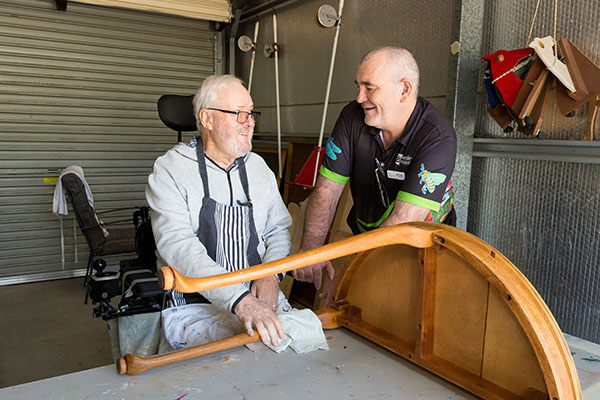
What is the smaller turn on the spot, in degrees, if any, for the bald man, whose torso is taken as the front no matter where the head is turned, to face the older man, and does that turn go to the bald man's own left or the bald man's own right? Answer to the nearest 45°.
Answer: approximately 45° to the bald man's own right

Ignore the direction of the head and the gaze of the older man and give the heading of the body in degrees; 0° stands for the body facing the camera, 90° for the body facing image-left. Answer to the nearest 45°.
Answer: approximately 315°

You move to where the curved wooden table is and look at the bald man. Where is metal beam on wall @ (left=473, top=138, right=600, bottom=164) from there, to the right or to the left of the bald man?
right

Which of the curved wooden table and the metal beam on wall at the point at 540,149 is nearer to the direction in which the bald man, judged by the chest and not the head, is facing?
the curved wooden table

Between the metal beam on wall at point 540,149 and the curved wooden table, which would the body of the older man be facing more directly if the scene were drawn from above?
the curved wooden table

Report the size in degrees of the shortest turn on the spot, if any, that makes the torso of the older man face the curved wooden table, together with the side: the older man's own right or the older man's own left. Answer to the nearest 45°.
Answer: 0° — they already face it

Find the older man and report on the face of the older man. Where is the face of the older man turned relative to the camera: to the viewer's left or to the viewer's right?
to the viewer's right

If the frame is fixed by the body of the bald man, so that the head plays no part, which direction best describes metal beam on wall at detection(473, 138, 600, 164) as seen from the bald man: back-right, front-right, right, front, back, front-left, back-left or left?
back

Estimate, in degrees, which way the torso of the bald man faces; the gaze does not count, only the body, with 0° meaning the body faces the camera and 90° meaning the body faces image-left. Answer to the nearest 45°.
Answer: approximately 45°

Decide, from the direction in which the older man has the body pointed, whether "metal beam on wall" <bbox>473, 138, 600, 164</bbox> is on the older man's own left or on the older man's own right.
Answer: on the older man's own left

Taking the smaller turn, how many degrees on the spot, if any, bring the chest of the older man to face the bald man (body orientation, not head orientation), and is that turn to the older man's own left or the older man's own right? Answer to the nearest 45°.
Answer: approximately 45° to the older man's own left

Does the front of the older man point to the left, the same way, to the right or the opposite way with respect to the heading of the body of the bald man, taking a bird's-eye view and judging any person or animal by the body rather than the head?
to the left
